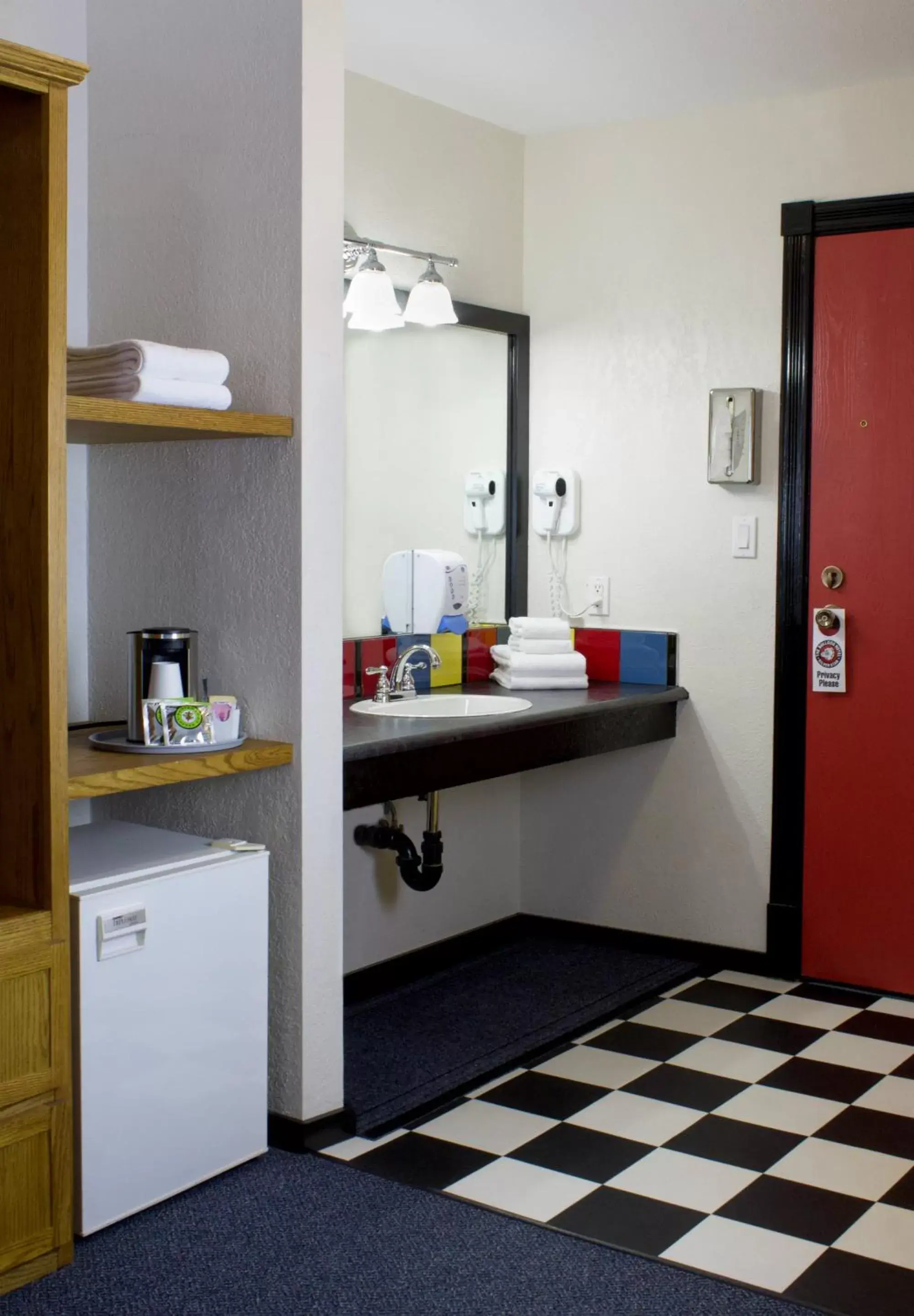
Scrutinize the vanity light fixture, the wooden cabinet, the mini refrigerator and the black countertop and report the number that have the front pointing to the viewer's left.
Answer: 0

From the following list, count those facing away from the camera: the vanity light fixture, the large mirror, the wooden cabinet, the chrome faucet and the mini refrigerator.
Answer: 0

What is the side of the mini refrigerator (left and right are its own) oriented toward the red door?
left

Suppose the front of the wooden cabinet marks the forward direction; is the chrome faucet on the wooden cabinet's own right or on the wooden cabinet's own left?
on the wooden cabinet's own left

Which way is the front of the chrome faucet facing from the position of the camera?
facing the viewer and to the right of the viewer

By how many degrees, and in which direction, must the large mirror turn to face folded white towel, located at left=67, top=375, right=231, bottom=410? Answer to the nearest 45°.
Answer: approximately 45° to its right

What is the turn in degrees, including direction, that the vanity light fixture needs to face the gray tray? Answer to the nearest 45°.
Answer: approximately 45° to its right

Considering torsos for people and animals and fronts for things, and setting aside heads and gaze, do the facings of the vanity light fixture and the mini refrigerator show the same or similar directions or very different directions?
same or similar directions

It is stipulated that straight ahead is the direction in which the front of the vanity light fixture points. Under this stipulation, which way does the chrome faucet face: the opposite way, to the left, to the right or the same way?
the same way

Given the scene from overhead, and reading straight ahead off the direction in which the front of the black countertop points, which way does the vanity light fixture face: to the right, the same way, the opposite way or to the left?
the same way
